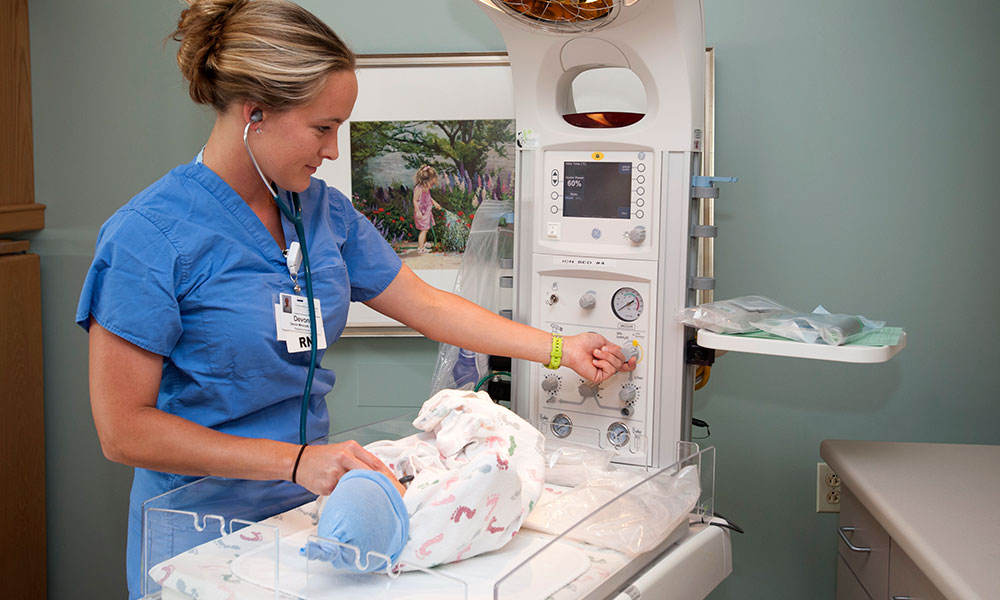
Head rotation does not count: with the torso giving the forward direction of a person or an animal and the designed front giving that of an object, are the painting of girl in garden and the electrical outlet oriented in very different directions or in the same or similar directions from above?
same or similar directions

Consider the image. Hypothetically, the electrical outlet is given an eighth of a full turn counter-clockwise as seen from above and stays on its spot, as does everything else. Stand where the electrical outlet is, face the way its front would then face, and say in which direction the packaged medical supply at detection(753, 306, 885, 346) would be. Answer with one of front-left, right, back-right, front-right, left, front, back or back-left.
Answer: front-right

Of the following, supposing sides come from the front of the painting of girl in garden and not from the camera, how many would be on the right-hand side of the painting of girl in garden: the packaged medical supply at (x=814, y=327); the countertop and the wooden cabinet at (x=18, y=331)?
1

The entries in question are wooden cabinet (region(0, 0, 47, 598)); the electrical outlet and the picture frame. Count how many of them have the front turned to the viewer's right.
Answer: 1

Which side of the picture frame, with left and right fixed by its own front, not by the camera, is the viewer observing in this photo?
front

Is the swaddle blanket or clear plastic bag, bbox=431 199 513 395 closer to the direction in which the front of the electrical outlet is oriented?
the swaddle blanket

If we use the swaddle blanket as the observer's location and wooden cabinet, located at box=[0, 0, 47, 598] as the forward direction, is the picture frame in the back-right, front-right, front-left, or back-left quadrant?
front-right

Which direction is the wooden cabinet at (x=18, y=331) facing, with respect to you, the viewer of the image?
facing to the right of the viewer

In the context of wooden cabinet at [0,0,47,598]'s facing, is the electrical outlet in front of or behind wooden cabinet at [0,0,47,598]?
in front

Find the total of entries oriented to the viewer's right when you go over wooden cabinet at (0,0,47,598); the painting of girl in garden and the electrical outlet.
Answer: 1

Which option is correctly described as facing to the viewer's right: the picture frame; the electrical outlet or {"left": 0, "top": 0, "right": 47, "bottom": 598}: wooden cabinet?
the wooden cabinet

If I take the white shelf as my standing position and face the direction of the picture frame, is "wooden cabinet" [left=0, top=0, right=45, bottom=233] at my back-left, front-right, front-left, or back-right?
front-left

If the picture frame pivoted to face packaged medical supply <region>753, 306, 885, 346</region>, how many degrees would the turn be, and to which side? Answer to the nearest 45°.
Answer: approximately 45° to its left

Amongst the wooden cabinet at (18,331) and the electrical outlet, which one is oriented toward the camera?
the electrical outlet

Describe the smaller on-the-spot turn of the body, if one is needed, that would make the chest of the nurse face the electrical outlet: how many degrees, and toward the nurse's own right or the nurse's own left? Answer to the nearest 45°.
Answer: approximately 90° to the nurse's own left

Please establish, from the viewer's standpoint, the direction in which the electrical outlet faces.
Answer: facing the viewer

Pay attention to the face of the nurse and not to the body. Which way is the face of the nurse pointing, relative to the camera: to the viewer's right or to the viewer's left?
to the viewer's right
